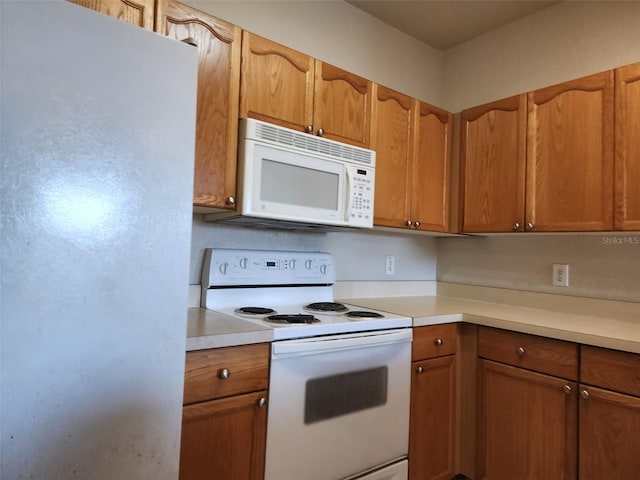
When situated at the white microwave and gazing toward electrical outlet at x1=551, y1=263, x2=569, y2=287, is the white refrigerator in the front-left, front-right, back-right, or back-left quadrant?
back-right

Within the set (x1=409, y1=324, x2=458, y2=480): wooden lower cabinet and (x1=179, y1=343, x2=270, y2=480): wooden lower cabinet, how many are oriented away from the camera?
0

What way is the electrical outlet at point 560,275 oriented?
toward the camera

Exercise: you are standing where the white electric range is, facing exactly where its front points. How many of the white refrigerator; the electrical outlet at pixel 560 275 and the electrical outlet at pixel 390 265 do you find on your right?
1

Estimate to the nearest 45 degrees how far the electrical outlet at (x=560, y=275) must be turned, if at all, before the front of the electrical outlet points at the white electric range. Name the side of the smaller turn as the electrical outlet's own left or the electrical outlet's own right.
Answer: approximately 45° to the electrical outlet's own right

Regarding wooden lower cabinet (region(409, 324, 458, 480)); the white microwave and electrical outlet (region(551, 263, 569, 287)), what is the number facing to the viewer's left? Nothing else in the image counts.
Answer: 0
